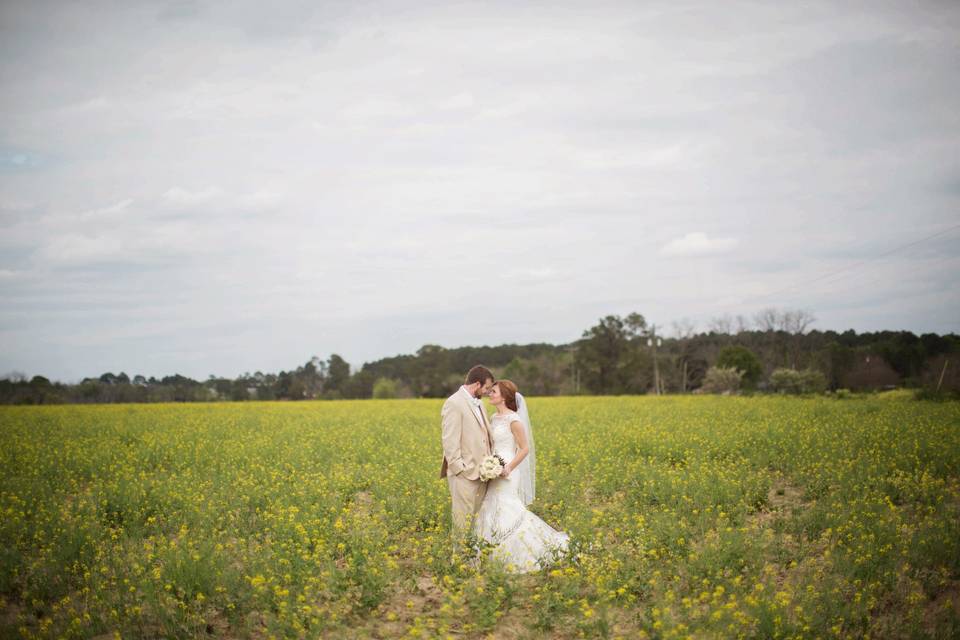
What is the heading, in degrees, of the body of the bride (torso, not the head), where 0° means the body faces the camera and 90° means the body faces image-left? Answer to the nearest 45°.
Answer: approximately 45°

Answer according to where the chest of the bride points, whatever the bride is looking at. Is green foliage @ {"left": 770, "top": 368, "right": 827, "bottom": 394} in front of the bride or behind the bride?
behind

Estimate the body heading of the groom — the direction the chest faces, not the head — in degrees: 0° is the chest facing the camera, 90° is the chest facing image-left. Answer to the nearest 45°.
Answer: approximately 315°

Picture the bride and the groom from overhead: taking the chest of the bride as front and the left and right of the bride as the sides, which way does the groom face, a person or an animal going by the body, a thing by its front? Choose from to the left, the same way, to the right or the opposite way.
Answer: to the left

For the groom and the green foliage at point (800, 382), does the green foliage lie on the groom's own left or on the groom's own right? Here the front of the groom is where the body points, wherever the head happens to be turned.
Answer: on the groom's own left

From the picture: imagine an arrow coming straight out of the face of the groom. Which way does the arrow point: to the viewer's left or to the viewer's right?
to the viewer's right
